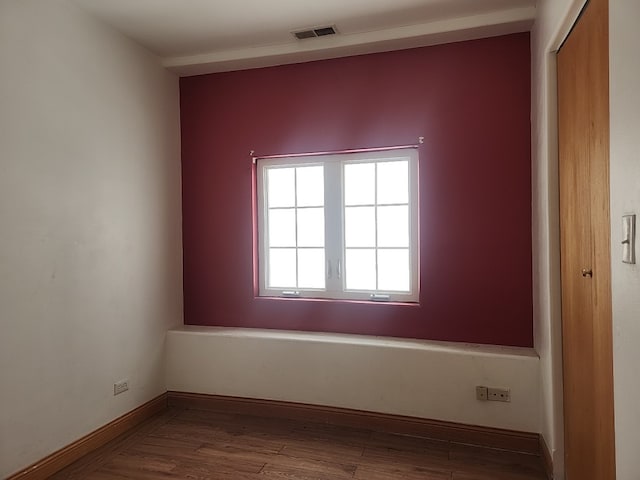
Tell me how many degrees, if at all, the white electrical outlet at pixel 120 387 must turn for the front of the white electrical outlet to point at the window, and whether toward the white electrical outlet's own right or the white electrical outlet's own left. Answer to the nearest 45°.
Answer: approximately 45° to the white electrical outlet's own left

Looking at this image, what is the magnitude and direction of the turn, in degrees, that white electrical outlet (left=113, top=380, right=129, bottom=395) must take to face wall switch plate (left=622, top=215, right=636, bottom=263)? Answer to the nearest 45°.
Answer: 0° — it already faces it

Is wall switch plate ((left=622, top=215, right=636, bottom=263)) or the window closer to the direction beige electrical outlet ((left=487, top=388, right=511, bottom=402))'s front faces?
the wall switch plate

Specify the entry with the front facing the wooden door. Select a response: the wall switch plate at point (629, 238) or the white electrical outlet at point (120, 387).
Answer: the white electrical outlet

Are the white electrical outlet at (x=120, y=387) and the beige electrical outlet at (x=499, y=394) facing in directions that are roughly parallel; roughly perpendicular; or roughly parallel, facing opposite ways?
roughly perpendicular

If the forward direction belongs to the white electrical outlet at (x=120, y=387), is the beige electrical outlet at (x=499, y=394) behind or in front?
in front

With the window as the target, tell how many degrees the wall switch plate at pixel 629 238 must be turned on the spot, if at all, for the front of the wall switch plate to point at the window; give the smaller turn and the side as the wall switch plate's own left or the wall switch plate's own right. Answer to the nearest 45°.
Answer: approximately 90° to the wall switch plate's own right

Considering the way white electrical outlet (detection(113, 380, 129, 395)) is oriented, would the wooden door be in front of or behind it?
in front

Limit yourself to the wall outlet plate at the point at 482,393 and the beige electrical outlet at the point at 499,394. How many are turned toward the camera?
2

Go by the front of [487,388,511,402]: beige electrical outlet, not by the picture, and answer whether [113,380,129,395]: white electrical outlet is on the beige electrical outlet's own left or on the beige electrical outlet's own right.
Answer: on the beige electrical outlet's own right
